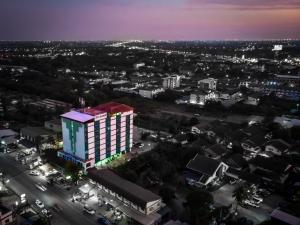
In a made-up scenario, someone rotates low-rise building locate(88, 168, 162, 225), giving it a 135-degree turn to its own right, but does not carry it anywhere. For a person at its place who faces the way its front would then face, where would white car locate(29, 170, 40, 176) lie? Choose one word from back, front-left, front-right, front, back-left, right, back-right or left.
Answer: front-left

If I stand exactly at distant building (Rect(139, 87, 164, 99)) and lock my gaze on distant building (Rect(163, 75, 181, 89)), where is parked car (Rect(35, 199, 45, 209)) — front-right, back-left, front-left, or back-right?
back-right

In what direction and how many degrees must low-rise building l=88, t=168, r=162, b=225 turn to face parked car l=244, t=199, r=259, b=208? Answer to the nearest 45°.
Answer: approximately 135° to its left

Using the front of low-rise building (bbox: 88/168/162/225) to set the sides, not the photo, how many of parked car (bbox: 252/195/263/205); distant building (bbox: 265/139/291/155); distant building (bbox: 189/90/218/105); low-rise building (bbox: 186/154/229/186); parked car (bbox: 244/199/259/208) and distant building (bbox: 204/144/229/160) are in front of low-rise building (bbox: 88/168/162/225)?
0

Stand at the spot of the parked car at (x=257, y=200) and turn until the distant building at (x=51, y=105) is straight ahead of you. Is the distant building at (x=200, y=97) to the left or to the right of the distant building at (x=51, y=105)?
right

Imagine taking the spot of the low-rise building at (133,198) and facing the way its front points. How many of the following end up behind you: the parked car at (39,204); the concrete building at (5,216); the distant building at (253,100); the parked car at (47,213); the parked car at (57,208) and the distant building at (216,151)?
2

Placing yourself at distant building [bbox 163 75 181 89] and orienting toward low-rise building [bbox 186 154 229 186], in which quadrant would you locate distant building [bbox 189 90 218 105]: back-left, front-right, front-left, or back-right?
front-left

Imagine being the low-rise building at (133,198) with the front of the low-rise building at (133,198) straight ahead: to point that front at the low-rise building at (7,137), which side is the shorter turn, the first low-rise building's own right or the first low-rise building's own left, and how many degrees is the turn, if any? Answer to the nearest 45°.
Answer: approximately 90° to the first low-rise building's own right

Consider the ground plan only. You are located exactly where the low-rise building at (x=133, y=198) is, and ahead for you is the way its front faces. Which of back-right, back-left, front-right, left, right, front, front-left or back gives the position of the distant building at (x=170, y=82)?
back-right

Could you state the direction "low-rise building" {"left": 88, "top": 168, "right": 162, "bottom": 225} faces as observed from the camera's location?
facing the viewer and to the left of the viewer

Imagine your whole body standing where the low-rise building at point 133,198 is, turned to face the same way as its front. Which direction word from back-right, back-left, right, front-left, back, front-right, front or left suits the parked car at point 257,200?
back-left

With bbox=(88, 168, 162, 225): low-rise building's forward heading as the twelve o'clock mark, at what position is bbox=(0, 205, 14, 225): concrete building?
The concrete building is roughly at 1 o'clock from the low-rise building.

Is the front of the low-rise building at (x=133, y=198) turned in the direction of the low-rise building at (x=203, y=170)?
no

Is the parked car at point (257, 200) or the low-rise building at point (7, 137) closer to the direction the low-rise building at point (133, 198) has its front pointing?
the low-rise building

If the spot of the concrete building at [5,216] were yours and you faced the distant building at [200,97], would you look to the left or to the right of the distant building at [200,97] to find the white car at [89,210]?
right

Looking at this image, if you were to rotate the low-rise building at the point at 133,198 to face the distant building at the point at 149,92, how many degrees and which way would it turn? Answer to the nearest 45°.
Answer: approximately 135° to its right

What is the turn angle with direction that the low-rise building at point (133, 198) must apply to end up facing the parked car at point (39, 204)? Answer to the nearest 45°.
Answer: approximately 45° to its right

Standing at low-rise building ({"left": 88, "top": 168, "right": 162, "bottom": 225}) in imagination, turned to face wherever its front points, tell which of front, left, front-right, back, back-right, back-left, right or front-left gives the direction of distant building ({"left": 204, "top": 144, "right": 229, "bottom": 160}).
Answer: back

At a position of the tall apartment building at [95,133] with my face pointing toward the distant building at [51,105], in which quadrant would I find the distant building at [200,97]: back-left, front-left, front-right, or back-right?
front-right

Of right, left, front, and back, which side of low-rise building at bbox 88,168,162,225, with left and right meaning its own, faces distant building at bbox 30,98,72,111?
right

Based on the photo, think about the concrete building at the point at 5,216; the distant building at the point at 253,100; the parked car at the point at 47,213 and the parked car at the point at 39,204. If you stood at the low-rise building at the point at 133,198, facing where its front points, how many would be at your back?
1
